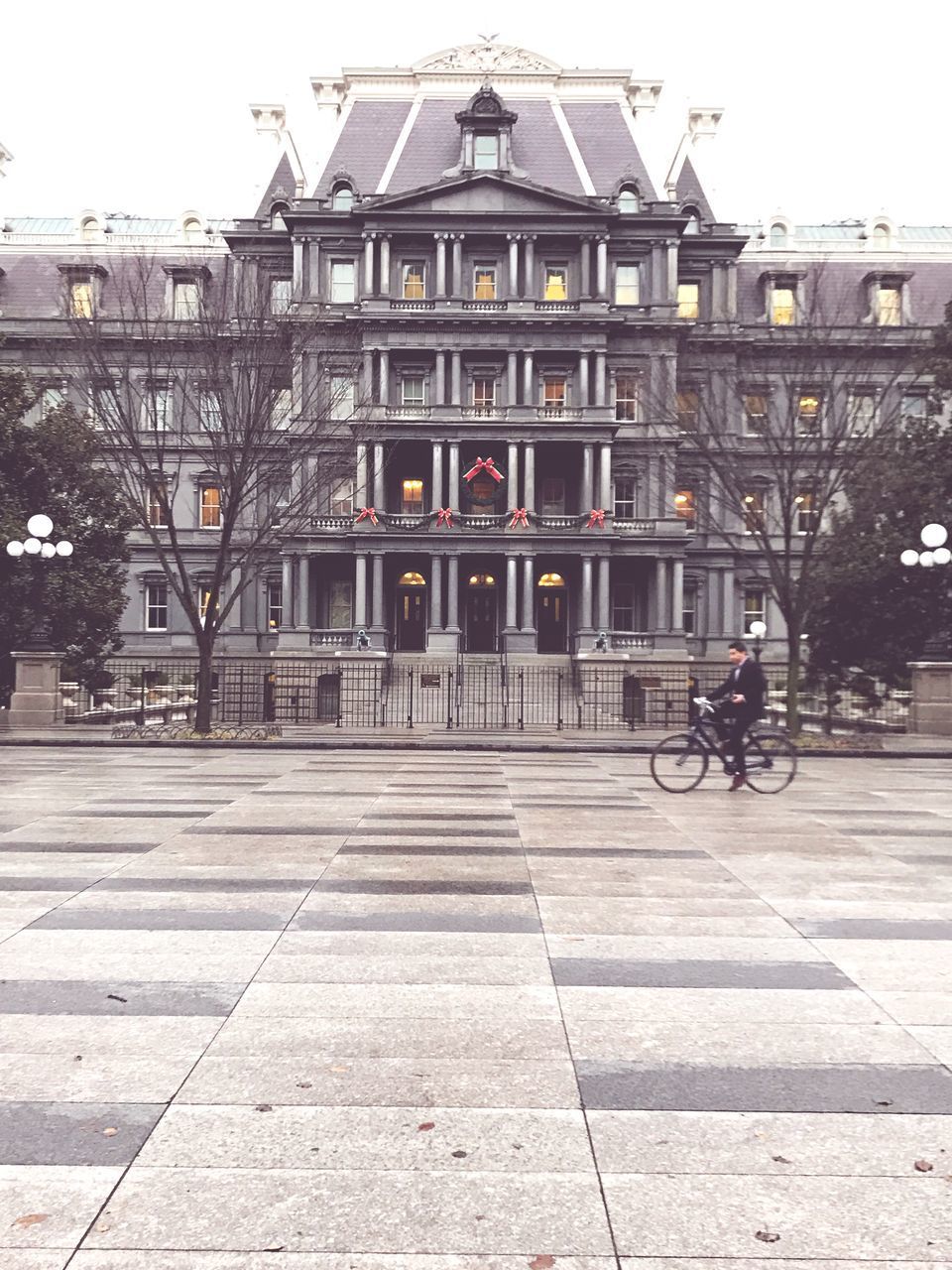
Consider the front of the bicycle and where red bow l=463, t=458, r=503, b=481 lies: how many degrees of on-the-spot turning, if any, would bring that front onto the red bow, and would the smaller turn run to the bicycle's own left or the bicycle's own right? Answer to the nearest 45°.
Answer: approximately 90° to the bicycle's own right

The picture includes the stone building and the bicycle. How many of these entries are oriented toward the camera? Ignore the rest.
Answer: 1

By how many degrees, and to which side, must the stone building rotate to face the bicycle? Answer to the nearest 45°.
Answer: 0° — it already faces it

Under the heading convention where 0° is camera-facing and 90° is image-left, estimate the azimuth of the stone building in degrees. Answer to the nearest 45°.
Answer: approximately 0°

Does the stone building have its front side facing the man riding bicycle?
yes

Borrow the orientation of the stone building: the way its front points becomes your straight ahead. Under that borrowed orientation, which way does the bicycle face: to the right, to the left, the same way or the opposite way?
to the right

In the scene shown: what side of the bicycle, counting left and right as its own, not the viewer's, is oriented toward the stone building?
right

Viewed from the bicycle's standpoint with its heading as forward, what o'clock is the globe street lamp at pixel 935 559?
The globe street lamp is roughly at 4 o'clock from the bicycle.

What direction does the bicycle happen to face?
to the viewer's left
